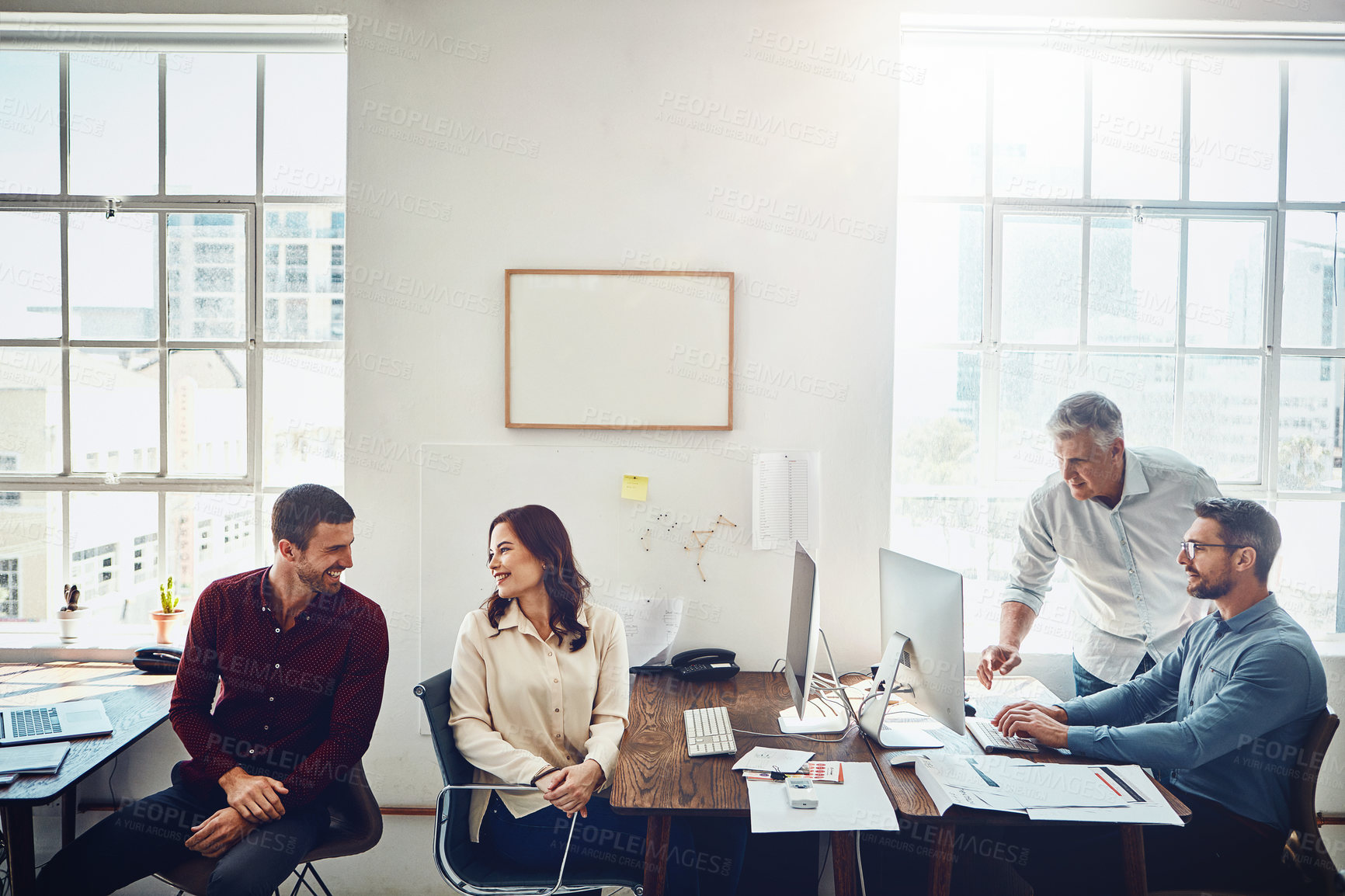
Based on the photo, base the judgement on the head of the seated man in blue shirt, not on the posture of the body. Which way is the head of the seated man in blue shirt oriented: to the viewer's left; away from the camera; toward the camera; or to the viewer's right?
to the viewer's left

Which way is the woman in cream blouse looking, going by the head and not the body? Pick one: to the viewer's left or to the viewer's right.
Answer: to the viewer's left

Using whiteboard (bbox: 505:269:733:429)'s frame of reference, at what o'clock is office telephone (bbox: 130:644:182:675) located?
The office telephone is roughly at 3 o'clock from the whiteboard.

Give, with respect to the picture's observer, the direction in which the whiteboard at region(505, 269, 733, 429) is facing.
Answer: facing the viewer

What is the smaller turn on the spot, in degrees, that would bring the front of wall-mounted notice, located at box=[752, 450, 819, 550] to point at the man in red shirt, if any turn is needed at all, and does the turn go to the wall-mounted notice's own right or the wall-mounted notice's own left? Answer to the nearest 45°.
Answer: approximately 45° to the wall-mounted notice's own right

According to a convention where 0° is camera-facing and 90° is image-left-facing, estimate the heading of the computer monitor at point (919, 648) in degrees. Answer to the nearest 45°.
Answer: approximately 225°

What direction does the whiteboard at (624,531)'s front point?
toward the camera

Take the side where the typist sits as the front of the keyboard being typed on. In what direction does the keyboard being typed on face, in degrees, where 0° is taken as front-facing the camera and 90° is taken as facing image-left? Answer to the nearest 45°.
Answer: approximately 270°
